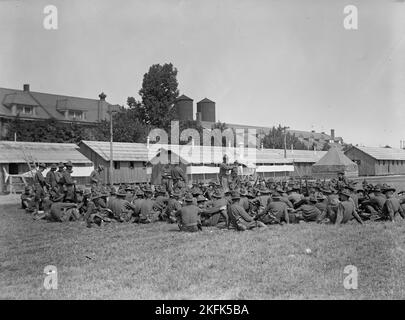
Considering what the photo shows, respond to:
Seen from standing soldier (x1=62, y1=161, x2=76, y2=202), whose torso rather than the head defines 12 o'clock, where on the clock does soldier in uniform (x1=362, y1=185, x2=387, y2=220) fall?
The soldier in uniform is roughly at 1 o'clock from the standing soldier.

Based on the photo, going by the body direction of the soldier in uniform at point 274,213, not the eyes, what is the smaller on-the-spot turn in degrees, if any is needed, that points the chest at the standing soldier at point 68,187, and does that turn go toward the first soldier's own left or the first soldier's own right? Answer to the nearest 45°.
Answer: approximately 90° to the first soldier's own left

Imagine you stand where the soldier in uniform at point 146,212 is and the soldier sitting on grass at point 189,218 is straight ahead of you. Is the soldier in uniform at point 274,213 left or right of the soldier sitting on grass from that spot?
left

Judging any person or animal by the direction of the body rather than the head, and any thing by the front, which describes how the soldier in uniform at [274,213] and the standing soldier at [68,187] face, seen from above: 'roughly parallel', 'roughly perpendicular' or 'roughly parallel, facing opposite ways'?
roughly perpendicular

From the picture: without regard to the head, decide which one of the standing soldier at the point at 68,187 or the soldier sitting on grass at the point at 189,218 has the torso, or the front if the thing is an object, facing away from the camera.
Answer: the soldier sitting on grass

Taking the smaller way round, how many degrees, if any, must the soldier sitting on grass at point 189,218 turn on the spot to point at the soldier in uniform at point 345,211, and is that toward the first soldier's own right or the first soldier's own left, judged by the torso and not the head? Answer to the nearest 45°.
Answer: approximately 90° to the first soldier's own right

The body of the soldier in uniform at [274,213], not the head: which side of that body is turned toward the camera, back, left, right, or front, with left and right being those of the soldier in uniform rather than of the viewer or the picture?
back

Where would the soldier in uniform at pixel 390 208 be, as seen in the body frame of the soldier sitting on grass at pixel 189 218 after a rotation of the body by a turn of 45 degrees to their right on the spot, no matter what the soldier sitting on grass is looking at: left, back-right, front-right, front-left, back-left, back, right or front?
front-right

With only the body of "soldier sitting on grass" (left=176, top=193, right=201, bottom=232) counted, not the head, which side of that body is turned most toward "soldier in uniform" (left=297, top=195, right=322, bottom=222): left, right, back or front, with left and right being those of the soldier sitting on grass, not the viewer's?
right

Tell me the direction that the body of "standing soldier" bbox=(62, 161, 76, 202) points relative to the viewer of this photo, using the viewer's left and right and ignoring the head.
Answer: facing to the right of the viewer

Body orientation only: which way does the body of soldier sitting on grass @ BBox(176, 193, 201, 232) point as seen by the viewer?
away from the camera

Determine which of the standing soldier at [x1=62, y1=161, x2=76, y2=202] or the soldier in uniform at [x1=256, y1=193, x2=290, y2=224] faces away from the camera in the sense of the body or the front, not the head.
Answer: the soldier in uniform

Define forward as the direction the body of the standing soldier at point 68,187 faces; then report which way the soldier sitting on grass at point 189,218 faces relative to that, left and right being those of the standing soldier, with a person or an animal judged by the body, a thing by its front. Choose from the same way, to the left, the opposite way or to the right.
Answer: to the left
